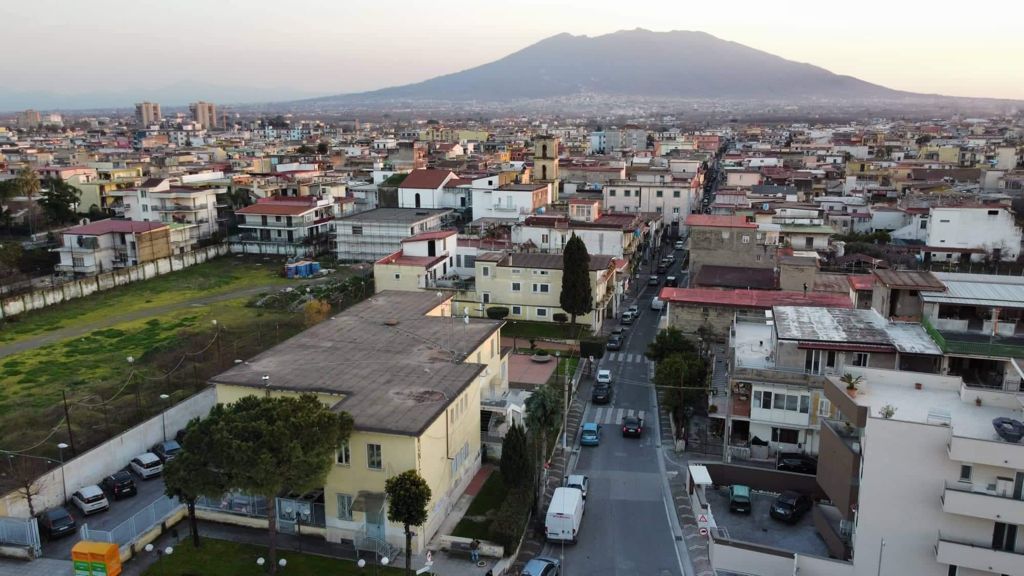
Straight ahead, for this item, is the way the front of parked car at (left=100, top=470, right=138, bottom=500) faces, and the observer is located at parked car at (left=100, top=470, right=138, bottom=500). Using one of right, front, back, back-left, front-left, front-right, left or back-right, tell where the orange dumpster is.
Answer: back-left

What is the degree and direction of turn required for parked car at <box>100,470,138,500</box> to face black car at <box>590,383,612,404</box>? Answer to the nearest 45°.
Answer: approximately 135° to its right

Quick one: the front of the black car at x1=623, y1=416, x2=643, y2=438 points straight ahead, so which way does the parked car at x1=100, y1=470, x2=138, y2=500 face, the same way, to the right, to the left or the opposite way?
to the left

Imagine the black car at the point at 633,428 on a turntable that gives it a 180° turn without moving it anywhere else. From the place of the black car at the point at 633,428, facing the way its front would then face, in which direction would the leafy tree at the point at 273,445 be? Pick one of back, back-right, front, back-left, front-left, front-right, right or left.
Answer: front-right

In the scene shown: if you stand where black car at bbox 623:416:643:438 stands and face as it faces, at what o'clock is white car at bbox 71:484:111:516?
The white car is roughly at 8 o'clock from the black car.

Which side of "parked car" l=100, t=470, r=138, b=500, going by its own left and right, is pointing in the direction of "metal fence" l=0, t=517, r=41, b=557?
left

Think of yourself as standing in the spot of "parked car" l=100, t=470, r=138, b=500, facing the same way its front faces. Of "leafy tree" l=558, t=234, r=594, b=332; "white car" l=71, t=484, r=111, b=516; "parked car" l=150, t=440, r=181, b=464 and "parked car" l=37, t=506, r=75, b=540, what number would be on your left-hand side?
2

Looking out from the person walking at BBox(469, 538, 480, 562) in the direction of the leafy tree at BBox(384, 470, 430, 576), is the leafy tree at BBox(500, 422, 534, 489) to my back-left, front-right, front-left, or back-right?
back-right

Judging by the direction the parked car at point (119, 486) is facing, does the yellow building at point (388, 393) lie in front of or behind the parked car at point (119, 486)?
behind

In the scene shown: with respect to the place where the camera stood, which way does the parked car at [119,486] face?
facing away from the viewer and to the left of the viewer

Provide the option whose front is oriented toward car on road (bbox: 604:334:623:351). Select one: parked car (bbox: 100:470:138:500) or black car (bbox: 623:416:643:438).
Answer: the black car

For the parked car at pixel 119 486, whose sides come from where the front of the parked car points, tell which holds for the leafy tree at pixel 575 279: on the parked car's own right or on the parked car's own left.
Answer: on the parked car's own right

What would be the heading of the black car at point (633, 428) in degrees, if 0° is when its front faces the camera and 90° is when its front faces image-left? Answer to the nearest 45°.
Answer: approximately 180°

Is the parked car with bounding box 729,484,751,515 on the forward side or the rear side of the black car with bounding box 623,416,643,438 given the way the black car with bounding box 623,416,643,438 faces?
on the rear side

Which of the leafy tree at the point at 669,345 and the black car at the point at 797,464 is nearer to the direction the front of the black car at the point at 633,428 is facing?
the leafy tree
